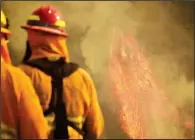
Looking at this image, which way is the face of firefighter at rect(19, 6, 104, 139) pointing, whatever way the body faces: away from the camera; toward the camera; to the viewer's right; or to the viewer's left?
away from the camera

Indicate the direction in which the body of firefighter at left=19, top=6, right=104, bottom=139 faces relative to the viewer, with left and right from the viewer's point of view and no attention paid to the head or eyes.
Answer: facing away from the viewer
